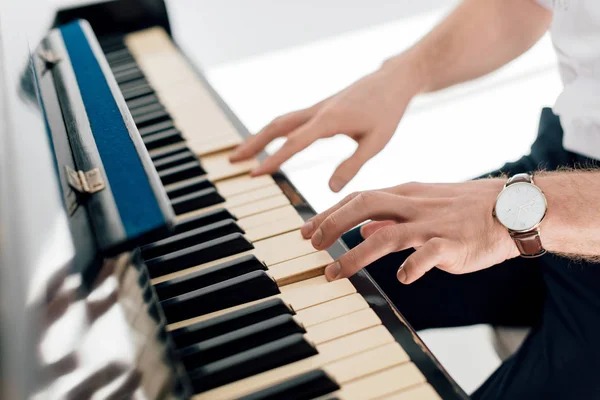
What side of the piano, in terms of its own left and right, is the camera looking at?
right
